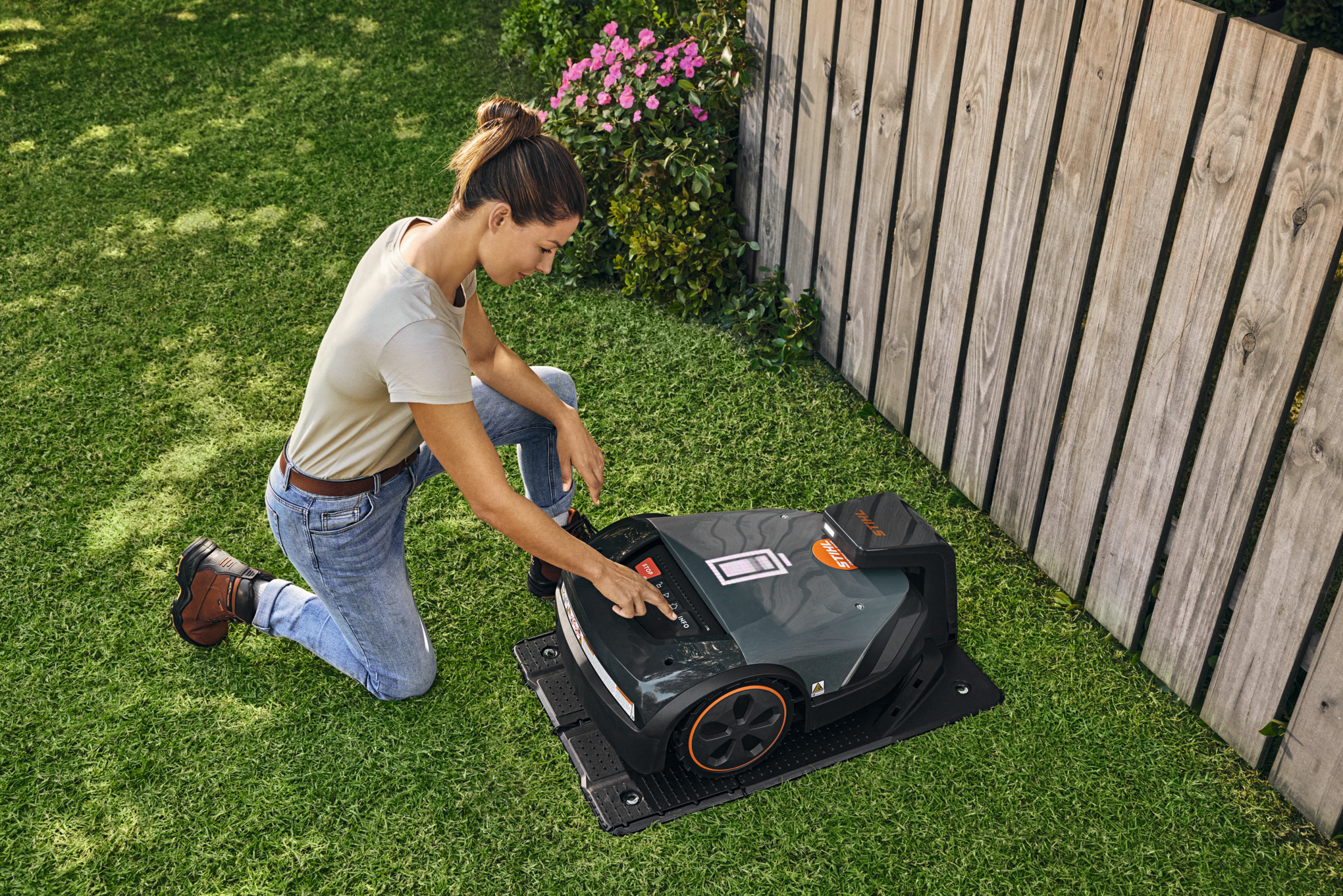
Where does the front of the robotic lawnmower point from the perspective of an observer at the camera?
facing away from the viewer and to the right of the viewer

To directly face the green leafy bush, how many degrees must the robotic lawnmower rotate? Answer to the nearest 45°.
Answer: approximately 45° to its left

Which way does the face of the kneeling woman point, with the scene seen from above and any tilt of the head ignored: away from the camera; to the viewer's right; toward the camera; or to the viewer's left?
to the viewer's right

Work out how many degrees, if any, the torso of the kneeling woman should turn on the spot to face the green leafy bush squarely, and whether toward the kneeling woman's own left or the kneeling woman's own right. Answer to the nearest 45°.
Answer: approximately 90° to the kneeling woman's own left

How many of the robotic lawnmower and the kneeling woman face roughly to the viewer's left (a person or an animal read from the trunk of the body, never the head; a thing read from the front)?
0

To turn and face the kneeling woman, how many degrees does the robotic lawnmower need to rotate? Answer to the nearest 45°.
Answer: approximately 135° to its left

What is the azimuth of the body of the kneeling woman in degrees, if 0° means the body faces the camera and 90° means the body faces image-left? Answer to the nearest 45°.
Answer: approximately 270°

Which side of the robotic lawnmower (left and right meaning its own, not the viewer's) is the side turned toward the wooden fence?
front

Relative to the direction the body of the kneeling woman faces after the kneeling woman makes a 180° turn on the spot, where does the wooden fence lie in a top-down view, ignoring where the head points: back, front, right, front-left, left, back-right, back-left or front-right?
back

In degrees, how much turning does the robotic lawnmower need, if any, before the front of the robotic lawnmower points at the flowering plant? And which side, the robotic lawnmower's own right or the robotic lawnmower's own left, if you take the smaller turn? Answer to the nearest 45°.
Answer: approximately 45° to the robotic lawnmower's own left
